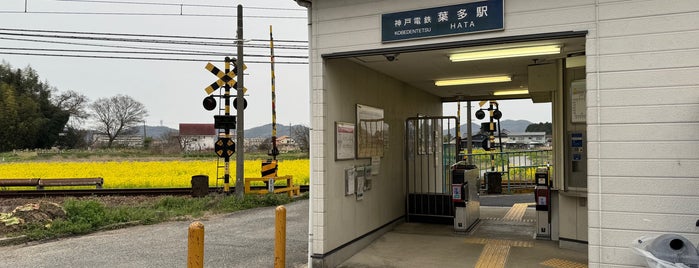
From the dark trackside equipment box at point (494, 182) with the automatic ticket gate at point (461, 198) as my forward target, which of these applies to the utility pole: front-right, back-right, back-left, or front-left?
front-right

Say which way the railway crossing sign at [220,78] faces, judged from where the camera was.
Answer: facing the viewer

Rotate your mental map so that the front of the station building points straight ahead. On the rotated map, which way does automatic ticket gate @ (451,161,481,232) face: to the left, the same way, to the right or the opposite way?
the same way

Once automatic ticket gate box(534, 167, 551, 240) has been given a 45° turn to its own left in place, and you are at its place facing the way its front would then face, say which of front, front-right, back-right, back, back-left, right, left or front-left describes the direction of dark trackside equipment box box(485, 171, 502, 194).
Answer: back-left

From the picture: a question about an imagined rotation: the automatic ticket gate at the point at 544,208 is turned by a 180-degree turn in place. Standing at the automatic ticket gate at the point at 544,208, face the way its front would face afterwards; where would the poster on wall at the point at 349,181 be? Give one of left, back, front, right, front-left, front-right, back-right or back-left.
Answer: back-left

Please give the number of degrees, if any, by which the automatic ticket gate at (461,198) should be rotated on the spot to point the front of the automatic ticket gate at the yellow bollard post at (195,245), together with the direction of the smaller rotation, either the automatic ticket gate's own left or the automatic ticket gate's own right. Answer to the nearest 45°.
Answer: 0° — it already faces it

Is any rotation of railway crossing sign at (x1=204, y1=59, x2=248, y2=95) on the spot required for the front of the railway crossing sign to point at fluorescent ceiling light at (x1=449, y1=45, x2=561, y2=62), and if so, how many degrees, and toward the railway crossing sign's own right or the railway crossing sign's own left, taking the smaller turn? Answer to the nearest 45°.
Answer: approximately 45° to the railway crossing sign's own left

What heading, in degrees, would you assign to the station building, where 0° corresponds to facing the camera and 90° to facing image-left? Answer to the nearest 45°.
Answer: approximately 0°

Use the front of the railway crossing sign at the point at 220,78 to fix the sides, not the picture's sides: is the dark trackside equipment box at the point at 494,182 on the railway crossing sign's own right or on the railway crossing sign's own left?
on the railway crossing sign's own left
